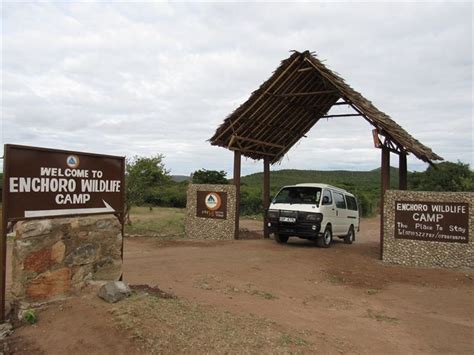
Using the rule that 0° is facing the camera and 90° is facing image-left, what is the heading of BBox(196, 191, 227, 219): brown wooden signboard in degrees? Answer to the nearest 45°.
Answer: approximately 0°

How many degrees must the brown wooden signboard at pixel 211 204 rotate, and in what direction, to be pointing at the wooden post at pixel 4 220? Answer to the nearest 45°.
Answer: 0° — it already faces it

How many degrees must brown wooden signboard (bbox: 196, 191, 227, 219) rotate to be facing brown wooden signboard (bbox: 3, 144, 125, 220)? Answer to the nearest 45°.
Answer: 0° — it already faces it

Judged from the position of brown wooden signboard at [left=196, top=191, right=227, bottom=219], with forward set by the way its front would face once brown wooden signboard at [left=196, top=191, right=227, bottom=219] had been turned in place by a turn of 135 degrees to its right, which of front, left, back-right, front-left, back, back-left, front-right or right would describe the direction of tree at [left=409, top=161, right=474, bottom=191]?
right

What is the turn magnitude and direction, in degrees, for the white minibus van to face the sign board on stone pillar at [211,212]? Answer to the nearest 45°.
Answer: approximately 90° to its right

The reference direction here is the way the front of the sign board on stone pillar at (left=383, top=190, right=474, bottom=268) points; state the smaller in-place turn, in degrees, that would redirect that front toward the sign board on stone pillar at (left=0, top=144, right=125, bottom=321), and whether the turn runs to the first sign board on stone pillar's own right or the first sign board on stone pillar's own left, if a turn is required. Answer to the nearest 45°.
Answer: approximately 45° to the first sign board on stone pillar's own right

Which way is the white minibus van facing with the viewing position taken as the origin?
facing the viewer and to the left of the viewer

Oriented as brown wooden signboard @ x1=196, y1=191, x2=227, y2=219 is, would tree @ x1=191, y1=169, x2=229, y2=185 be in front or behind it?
behind

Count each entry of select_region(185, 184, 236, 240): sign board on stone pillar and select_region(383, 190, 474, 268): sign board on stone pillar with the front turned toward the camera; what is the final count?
2

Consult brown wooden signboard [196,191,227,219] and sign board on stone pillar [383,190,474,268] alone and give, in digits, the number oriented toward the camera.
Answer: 2

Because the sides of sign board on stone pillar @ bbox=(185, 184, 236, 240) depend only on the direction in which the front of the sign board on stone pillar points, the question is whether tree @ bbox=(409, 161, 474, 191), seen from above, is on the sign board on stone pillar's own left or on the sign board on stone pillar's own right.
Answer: on the sign board on stone pillar's own left

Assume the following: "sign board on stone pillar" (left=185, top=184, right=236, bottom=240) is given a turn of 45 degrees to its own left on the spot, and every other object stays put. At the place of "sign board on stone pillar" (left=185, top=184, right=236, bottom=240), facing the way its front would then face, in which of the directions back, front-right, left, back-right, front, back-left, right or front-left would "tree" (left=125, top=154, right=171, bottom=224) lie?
back
